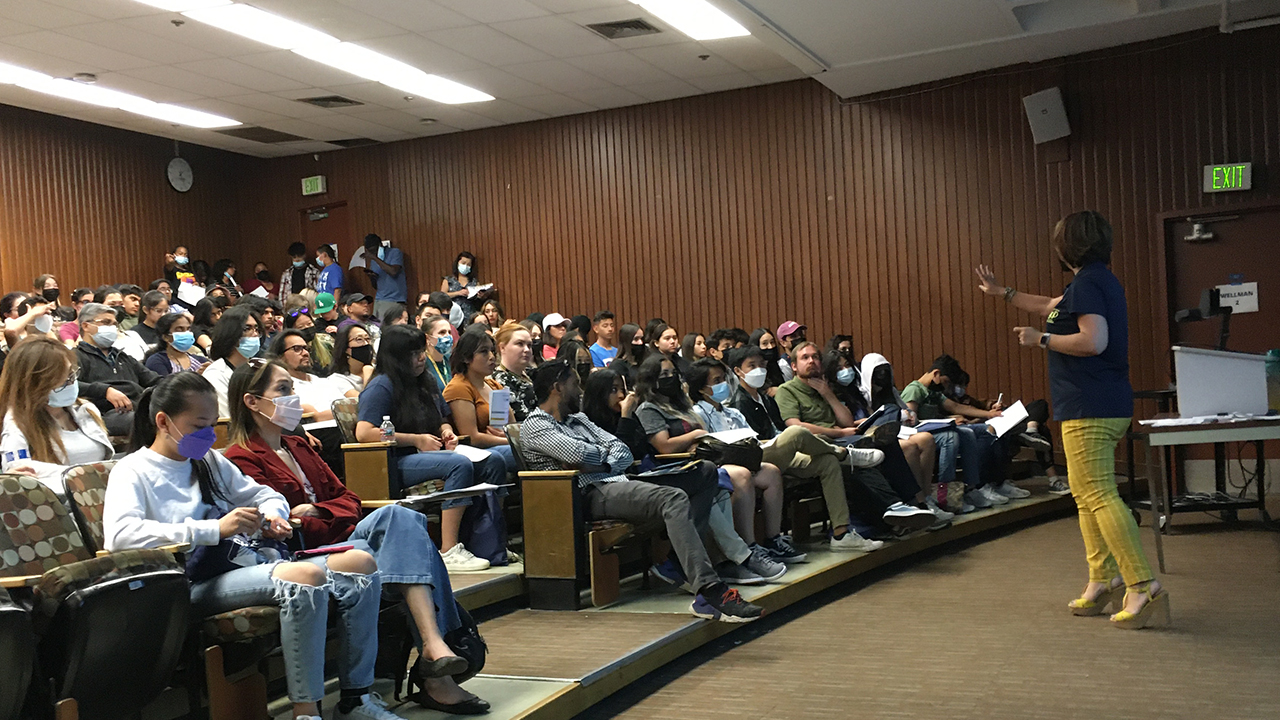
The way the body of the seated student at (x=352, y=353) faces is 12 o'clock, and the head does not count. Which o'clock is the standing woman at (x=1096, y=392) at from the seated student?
The standing woman is roughly at 12 o'clock from the seated student.

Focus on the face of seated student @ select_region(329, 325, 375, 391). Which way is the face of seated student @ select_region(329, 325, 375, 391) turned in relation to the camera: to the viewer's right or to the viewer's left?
to the viewer's right

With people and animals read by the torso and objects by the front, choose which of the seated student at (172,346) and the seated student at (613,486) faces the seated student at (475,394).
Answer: the seated student at (172,346)

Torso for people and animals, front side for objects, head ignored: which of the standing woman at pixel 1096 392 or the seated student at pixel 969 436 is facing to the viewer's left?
the standing woman

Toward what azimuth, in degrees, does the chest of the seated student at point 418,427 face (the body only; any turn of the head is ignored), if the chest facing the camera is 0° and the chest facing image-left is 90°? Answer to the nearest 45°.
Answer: approximately 315°

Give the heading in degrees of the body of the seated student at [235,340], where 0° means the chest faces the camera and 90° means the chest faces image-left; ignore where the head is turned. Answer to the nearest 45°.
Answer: approximately 315°

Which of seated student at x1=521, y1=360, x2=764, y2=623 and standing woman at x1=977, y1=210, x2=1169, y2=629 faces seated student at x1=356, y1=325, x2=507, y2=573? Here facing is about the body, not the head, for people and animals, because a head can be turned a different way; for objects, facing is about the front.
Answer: the standing woman

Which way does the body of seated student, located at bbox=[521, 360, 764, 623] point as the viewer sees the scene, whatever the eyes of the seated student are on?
to the viewer's right

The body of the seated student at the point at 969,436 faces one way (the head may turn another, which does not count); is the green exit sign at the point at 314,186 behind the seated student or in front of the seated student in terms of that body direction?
behind

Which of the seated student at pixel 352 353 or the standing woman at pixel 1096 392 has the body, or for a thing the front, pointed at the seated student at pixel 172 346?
the standing woman

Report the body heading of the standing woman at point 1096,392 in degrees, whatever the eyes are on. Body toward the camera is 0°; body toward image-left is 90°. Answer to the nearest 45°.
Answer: approximately 90°
